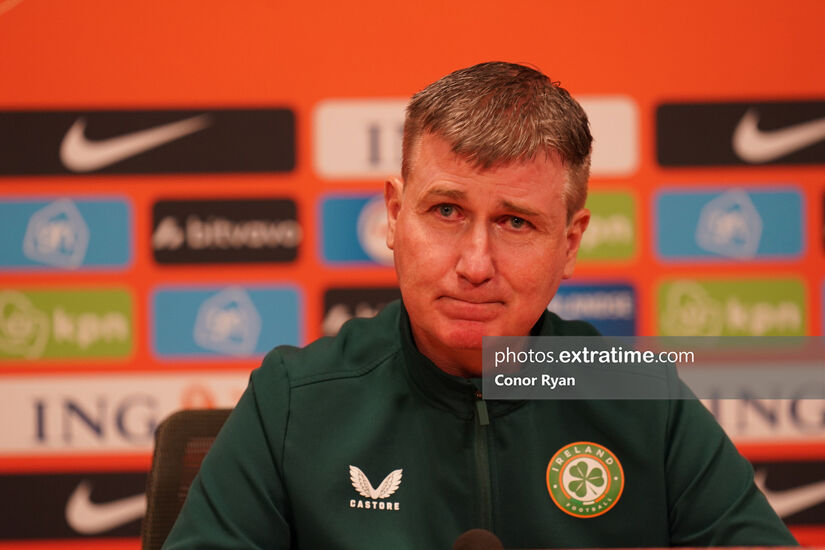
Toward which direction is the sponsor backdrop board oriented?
toward the camera

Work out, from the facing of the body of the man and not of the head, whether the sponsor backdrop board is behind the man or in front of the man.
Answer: behind

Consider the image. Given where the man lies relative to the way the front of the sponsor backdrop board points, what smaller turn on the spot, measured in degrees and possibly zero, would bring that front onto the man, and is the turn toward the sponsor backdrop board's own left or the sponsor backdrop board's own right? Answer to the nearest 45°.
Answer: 0° — it already faces them

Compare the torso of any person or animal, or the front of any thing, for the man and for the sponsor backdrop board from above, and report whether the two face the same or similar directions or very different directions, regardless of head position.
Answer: same or similar directions

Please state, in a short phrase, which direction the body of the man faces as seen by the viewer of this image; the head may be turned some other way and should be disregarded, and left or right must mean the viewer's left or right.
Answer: facing the viewer

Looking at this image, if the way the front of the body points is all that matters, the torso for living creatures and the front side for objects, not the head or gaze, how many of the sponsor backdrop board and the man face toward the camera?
2

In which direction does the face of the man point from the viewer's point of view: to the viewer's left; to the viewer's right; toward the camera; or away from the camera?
toward the camera
